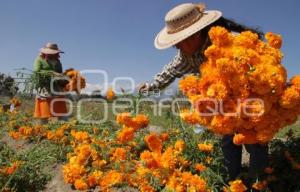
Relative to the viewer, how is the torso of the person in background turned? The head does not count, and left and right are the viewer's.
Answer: facing the viewer and to the right of the viewer

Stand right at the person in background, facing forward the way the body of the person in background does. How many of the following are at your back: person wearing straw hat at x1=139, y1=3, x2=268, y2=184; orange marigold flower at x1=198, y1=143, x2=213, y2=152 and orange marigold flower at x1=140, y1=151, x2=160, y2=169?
0

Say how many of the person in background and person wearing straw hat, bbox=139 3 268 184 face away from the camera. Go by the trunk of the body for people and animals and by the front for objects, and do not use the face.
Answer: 0

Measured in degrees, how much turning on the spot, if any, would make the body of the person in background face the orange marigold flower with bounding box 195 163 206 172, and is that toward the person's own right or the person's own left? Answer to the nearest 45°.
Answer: approximately 45° to the person's own right

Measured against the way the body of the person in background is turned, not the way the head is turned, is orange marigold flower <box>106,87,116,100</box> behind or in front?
in front

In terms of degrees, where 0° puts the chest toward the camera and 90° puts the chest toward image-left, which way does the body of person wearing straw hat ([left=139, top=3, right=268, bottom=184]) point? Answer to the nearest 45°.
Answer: approximately 45°

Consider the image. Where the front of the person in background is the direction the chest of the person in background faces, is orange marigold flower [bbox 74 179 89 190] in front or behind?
in front

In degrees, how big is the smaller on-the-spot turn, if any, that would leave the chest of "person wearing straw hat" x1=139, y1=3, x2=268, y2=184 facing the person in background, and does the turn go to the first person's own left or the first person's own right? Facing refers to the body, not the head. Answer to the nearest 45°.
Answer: approximately 90° to the first person's own right

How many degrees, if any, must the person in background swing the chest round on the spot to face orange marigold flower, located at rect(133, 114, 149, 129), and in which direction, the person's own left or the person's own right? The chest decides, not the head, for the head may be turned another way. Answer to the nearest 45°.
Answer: approximately 45° to the person's own right
